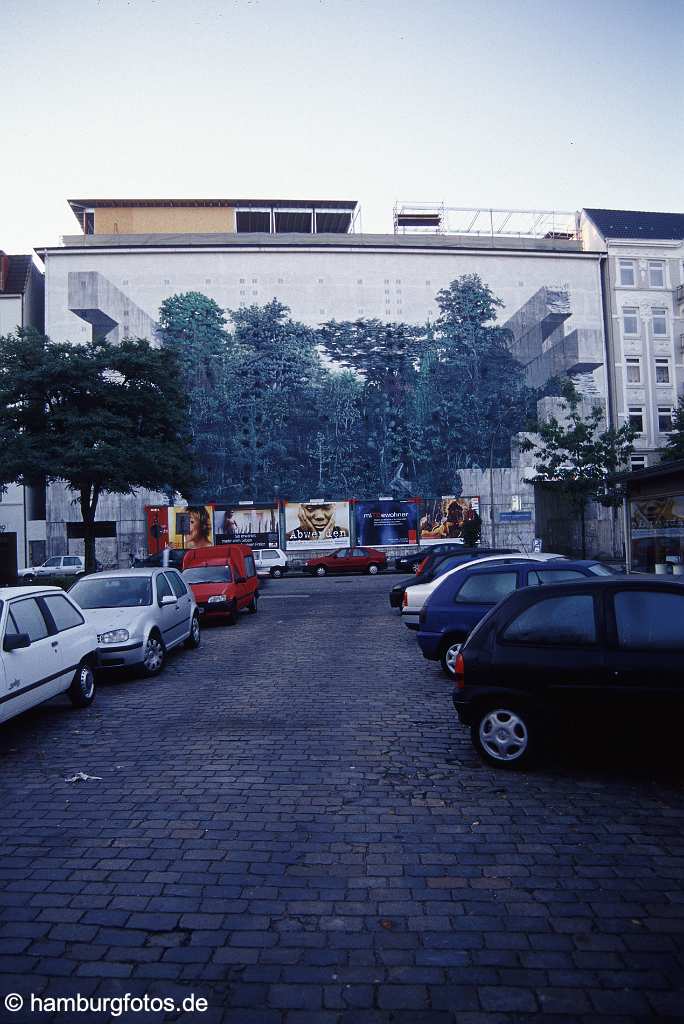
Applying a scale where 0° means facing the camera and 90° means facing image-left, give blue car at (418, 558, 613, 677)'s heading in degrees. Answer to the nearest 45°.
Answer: approximately 270°

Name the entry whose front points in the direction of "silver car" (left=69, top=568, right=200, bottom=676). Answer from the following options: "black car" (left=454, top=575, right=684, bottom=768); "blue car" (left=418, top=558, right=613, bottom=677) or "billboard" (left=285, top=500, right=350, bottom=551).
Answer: the billboard

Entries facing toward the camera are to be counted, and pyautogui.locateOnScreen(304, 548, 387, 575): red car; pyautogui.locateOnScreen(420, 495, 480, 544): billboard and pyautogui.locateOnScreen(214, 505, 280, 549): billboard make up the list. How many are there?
2

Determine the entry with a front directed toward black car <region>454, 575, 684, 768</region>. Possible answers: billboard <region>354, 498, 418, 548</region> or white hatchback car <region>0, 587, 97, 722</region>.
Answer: the billboard

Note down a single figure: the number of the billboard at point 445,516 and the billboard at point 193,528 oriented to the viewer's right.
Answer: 0

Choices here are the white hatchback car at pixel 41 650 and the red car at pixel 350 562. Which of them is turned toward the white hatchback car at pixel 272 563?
the red car

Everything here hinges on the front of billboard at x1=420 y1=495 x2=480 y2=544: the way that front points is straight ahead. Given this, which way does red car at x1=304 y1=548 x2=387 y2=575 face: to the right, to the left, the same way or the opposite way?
to the right

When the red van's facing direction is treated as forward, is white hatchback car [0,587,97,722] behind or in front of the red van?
in front

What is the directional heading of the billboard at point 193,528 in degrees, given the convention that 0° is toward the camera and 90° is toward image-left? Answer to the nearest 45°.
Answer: approximately 0°

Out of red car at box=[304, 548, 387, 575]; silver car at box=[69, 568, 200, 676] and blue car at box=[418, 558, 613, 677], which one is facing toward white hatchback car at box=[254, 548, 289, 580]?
the red car

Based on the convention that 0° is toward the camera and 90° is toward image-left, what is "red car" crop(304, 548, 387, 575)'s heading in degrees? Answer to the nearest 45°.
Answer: approximately 90°

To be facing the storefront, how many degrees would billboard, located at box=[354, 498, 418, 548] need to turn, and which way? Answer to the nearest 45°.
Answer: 0° — it already faces it

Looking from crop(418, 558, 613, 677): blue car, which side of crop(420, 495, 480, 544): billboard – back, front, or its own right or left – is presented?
front

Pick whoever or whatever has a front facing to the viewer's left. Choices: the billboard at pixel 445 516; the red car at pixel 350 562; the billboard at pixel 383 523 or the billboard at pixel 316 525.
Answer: the red car
